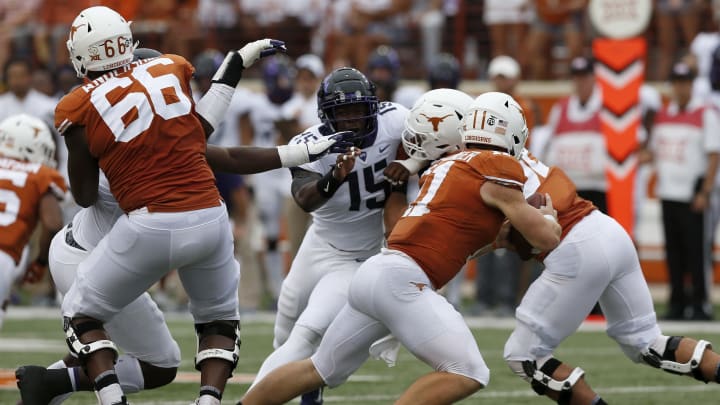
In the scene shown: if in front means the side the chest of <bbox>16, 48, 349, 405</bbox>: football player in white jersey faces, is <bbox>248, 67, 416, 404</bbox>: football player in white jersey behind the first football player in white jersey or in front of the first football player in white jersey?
in front

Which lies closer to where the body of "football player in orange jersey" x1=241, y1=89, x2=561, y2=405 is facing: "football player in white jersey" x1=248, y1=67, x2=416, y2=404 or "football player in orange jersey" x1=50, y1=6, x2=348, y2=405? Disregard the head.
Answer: the football player in white jersey

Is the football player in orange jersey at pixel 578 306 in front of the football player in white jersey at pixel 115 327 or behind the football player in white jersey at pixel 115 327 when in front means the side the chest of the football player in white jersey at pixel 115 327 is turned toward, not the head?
in front
